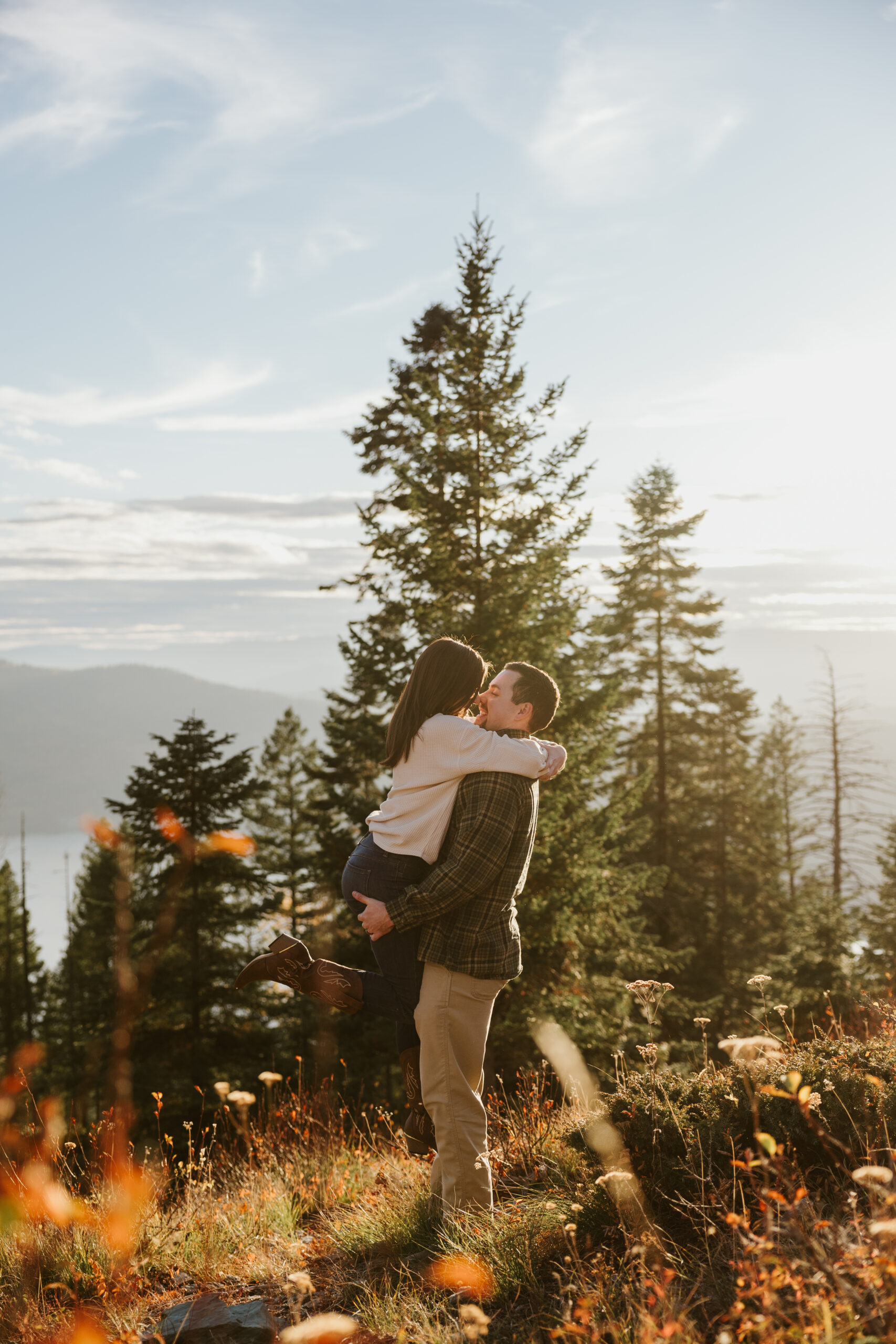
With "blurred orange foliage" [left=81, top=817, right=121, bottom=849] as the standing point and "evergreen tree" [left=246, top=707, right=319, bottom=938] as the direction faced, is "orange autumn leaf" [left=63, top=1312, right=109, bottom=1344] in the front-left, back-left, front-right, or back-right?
back-right

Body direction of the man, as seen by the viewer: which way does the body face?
to the viewer's left

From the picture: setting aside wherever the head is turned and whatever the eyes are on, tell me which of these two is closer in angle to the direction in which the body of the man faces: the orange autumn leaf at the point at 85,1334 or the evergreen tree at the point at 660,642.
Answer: the orange autumn leaf

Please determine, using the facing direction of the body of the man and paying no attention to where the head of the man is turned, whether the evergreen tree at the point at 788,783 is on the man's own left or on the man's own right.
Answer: on the man's own right

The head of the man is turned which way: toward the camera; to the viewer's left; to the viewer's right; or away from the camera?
to the viewer's left

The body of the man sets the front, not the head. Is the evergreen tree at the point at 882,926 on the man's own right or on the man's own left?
on the man's own right
